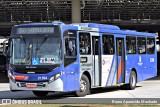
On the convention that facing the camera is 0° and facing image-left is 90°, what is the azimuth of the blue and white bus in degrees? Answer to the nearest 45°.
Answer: approximately 45°
